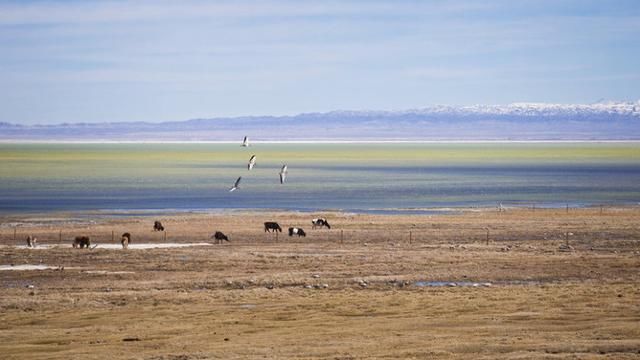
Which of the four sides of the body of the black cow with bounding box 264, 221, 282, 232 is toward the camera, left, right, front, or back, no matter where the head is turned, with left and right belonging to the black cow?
right

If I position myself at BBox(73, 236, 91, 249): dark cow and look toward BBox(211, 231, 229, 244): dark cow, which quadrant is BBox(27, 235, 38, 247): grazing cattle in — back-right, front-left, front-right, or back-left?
back-left

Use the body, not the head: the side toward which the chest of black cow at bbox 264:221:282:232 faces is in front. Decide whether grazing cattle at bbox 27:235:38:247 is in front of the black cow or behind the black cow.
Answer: behind

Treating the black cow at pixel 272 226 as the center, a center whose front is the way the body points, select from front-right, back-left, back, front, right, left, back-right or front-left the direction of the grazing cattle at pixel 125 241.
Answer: back-right
